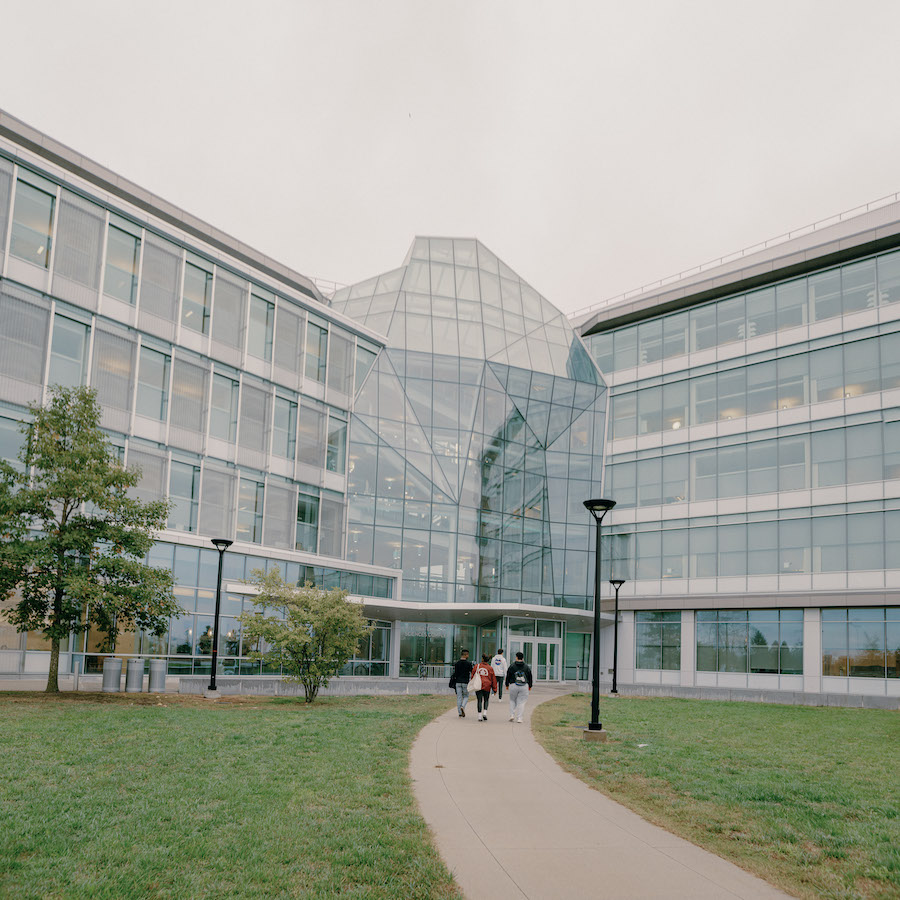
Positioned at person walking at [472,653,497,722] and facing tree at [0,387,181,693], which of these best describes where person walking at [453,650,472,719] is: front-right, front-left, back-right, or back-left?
front-right

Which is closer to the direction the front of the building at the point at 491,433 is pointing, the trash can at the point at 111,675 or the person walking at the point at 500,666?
the person walking

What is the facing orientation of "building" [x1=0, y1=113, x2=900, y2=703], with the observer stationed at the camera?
facing the viewer

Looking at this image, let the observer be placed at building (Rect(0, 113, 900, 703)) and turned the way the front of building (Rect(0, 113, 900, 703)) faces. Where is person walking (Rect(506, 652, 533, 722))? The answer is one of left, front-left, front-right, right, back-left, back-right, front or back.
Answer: front

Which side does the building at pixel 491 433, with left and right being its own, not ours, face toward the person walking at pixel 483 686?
front

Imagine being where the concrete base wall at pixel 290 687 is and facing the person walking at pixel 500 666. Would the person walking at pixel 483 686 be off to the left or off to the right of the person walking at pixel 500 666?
right

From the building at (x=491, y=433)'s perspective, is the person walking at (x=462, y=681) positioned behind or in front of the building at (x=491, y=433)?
in front
